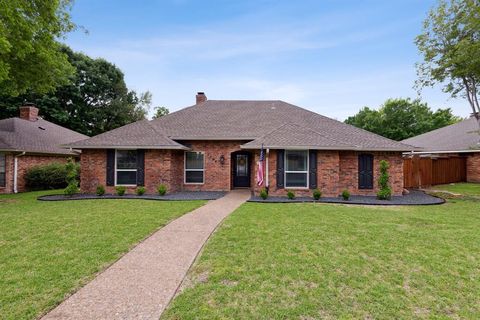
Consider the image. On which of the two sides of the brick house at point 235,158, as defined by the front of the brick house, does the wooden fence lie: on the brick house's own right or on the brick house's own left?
on the brick house's own left

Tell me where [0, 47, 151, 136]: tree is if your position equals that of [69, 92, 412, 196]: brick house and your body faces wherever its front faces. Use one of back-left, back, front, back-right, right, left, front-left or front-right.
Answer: back-right

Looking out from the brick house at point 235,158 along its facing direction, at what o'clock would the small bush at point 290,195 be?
The small bush is roughly at 10 o'clock from the brick house.

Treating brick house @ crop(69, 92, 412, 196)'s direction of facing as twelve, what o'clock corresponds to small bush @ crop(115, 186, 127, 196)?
The small bush is roughly at 3 o'clock from the brick house.

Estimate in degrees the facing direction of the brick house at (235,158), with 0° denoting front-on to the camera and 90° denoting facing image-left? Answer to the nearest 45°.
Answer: approximately 0°

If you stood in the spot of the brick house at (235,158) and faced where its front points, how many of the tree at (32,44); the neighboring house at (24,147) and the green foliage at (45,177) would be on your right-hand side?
3

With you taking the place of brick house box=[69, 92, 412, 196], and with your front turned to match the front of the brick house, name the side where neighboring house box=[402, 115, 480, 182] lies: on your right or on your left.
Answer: on your left

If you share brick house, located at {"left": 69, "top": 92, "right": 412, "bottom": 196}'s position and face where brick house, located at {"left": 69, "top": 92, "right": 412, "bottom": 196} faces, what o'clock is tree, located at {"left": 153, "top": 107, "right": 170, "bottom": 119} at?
The tree is roughly at 5 o'clock from the brick house.

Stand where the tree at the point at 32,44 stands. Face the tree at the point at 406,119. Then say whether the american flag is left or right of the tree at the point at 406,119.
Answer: right

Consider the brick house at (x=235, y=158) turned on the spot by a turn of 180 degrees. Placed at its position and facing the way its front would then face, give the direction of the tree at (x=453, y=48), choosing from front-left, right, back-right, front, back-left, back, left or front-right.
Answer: right

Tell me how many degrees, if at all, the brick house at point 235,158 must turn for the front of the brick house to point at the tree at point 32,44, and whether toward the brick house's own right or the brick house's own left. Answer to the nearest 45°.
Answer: approximately 90° to the brick house's own right
